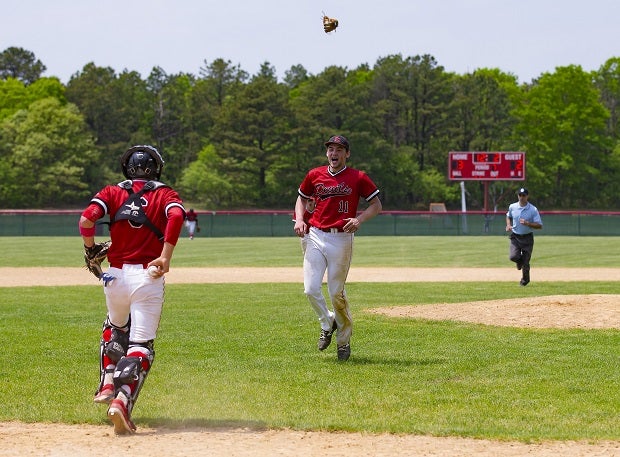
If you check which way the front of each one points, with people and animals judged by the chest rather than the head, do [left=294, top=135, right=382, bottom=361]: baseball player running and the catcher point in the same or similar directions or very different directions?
very different directions

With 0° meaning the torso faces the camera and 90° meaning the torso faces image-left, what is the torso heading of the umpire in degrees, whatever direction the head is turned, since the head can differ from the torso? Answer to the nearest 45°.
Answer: approximately 0°

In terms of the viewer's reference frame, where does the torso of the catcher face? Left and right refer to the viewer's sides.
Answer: facing away from the viewer

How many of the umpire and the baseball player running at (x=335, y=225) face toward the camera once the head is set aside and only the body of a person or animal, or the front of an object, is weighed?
2

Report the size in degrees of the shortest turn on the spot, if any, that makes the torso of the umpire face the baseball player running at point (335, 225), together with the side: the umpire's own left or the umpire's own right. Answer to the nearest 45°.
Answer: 0° — they already face them

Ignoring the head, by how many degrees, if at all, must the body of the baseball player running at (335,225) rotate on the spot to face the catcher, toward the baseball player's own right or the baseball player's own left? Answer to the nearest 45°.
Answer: approximately 45° to the baseball player's own right

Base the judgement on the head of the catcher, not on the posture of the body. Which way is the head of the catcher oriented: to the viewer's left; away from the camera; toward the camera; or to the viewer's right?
away from the camera

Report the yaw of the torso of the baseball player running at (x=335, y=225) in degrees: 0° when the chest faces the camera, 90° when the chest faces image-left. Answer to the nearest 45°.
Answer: approximately 0°
